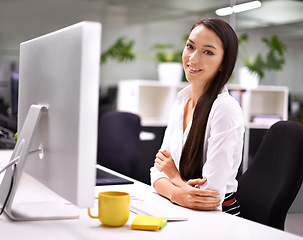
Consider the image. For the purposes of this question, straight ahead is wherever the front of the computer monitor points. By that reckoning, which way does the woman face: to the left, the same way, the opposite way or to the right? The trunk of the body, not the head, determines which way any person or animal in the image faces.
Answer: the opposite way

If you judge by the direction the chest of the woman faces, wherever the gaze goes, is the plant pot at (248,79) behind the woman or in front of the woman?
behind

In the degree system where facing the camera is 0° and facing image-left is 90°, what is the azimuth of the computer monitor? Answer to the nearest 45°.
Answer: approximately 225°

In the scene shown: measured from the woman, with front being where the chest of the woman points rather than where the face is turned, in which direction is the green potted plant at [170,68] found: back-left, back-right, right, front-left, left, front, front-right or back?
back-right

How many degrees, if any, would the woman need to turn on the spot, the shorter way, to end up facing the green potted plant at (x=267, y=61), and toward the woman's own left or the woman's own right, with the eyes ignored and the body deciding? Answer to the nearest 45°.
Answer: approximately 135° to the woman's own right
